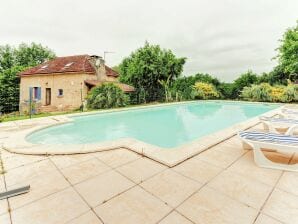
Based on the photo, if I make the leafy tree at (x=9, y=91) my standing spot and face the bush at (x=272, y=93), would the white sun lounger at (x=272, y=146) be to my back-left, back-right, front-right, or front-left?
front-right

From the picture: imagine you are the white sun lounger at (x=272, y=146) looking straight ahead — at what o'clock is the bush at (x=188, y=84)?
The bush is roughly at 2 o'clock from the white sun lounger.

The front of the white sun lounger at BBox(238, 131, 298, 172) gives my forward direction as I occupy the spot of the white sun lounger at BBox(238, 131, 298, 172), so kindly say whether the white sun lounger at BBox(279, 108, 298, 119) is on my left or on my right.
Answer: on my right

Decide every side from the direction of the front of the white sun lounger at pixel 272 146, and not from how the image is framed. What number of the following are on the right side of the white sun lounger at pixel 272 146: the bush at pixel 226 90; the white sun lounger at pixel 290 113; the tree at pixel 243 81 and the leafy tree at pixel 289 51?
4

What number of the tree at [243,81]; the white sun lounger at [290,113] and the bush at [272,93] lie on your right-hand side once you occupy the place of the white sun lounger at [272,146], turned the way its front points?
3

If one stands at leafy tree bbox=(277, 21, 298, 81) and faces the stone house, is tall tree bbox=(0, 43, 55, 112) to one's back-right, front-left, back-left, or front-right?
front-right

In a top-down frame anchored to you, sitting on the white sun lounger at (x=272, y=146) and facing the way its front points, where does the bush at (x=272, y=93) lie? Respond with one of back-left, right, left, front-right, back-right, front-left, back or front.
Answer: right

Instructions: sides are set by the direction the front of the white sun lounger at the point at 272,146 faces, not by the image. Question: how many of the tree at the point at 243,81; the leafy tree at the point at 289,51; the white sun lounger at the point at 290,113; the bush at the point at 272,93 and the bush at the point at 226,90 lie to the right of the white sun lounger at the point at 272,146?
5

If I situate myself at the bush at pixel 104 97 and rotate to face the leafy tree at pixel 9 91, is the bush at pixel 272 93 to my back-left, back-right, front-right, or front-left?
back-right

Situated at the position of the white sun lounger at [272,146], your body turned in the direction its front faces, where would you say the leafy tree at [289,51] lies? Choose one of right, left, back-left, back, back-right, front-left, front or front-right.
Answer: right

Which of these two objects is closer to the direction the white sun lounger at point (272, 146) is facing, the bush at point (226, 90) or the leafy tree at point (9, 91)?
the leafy tree

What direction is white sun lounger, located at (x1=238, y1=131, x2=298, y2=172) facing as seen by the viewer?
to the viewer's left
